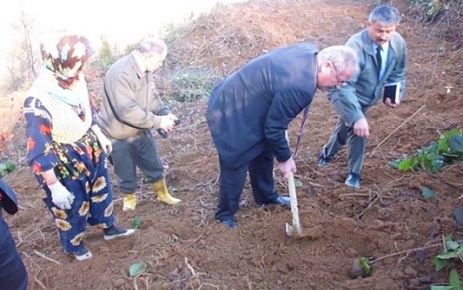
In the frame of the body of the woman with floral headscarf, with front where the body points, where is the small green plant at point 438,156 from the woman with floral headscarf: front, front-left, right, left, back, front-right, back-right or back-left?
front-left

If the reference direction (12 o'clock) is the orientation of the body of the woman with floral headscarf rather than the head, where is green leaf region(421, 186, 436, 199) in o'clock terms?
The green leaf is roughly at 11 o'clock from the woman with floral headscarf.

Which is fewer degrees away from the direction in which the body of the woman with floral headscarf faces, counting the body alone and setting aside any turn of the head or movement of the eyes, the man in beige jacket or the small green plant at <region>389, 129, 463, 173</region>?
the small green plant

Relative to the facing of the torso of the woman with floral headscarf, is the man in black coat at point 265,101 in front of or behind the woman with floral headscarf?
in front

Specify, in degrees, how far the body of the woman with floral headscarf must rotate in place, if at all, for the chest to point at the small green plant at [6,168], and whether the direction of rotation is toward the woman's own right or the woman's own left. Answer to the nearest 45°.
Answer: approximately 135° to the woman's own left

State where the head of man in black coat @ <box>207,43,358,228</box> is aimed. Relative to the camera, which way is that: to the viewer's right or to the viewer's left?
to the viewer's right

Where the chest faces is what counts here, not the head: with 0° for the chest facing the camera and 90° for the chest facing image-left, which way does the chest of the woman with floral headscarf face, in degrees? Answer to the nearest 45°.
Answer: approximately 315°

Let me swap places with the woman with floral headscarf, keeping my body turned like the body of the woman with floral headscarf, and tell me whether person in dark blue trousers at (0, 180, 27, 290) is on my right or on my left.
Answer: on my right

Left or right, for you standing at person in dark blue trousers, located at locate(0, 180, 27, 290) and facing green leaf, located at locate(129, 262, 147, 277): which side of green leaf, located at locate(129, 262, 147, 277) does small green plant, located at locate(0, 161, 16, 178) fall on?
left

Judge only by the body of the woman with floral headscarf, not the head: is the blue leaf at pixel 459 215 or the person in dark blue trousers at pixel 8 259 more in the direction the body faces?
the blue leaf

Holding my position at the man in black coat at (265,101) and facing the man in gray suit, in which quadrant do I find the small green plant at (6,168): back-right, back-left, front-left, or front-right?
back-left

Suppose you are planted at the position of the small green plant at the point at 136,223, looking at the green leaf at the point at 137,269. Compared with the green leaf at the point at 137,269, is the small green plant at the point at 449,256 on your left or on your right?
left

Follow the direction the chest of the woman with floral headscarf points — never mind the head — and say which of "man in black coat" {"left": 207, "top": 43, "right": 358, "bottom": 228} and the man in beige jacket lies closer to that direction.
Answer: the man in black coat
